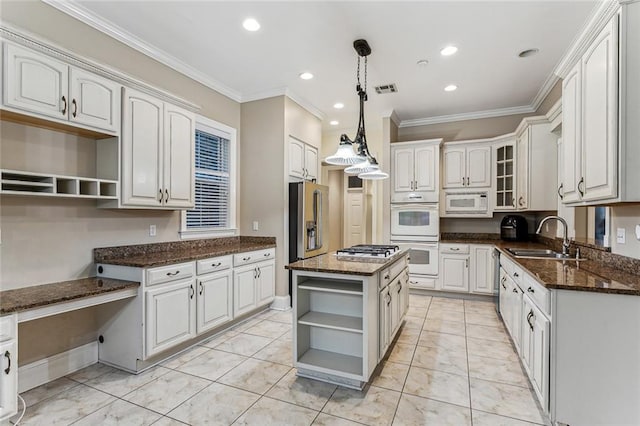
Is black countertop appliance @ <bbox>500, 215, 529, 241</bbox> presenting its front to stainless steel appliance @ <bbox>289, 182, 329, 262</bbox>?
yes

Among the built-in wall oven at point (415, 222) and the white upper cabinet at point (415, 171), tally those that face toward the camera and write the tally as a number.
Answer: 2

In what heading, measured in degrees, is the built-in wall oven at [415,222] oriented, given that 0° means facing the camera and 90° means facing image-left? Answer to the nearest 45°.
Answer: approximately 0°

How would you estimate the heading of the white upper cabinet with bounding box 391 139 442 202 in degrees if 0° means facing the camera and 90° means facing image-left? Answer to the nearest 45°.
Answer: approximately 0°

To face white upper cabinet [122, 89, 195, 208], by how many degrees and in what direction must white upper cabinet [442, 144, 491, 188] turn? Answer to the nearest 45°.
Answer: approximately 45° to its right

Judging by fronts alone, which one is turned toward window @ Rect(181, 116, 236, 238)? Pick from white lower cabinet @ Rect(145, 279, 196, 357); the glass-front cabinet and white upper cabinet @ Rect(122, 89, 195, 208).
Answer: the glass-front cabinet

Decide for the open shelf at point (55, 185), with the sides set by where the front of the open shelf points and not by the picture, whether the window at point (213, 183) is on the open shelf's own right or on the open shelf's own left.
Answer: on the open shelf's own left

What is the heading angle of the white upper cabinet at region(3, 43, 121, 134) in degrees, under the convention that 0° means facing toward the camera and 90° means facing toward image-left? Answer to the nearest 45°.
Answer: approximately 315°

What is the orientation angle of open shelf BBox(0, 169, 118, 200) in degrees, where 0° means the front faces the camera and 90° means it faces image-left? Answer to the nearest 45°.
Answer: approximately 315°

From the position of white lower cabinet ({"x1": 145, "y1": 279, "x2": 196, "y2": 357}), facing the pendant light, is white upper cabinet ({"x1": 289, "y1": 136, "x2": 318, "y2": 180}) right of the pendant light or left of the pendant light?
left

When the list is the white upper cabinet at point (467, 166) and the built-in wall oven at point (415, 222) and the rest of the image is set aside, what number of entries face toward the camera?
2
